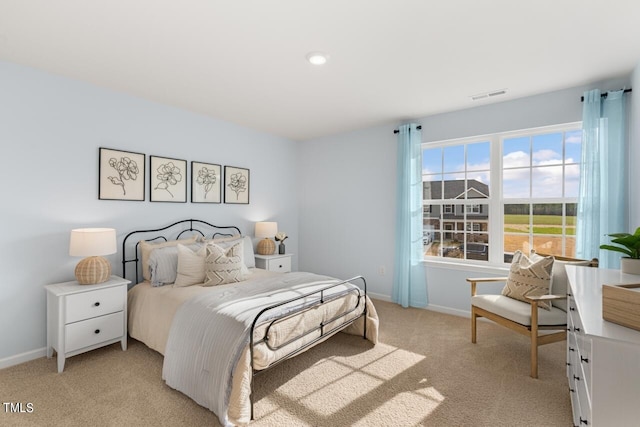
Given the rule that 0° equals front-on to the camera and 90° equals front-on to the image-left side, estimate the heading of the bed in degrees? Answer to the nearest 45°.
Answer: approximately 315°

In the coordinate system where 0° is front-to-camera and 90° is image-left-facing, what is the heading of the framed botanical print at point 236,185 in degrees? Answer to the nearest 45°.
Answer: approximately 315°

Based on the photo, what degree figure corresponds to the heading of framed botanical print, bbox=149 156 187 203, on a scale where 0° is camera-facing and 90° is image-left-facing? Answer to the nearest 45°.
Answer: approximately 315°

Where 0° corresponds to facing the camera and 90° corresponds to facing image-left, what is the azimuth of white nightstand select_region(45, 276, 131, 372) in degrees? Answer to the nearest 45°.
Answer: approximately 315°

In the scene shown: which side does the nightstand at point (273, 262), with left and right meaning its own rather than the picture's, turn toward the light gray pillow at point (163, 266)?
right

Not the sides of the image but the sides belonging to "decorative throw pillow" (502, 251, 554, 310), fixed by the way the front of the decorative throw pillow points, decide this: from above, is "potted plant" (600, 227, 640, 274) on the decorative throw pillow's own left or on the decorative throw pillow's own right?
on the decorative throw pillow's own left

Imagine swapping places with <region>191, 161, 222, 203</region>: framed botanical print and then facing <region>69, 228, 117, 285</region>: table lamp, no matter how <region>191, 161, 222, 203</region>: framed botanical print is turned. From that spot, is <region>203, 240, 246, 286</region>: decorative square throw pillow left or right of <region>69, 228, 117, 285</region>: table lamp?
left
